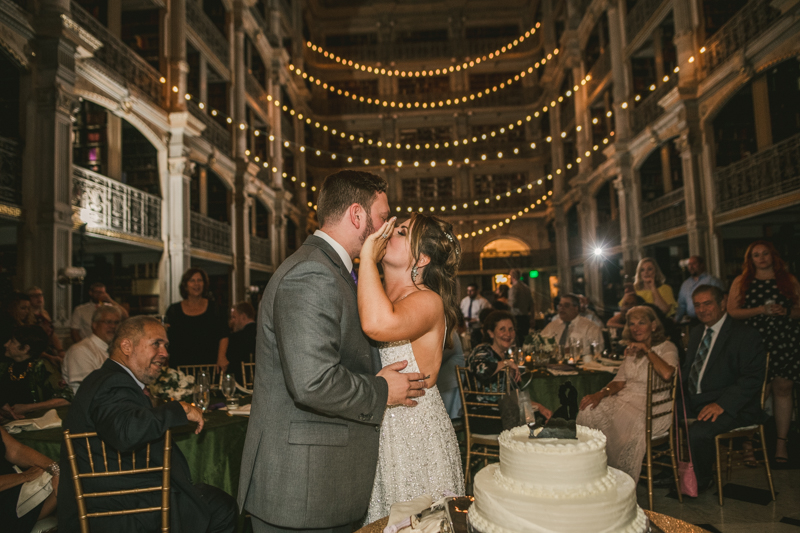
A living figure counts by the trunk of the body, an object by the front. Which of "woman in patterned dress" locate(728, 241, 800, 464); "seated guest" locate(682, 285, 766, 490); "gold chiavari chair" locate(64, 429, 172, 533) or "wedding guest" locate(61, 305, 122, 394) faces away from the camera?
the gold chiavari chair

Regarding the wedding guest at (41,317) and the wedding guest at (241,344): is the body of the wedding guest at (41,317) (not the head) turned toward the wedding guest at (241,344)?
yes

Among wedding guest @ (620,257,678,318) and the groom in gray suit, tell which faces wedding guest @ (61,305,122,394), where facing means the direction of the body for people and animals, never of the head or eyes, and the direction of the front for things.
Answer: wedding guest @ (620,257,678,318)

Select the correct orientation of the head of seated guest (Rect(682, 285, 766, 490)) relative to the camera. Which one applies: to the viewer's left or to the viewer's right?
to the viewer's left

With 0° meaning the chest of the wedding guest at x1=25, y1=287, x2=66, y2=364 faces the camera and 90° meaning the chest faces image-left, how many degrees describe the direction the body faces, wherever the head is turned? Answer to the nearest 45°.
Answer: approximately 315°

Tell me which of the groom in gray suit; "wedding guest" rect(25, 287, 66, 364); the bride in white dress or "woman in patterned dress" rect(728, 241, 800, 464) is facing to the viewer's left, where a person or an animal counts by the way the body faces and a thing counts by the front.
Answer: the bride in white dress

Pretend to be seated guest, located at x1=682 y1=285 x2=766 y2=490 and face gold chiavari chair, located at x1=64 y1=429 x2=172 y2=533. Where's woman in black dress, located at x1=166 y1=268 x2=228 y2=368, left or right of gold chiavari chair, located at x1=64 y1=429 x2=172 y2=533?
right
